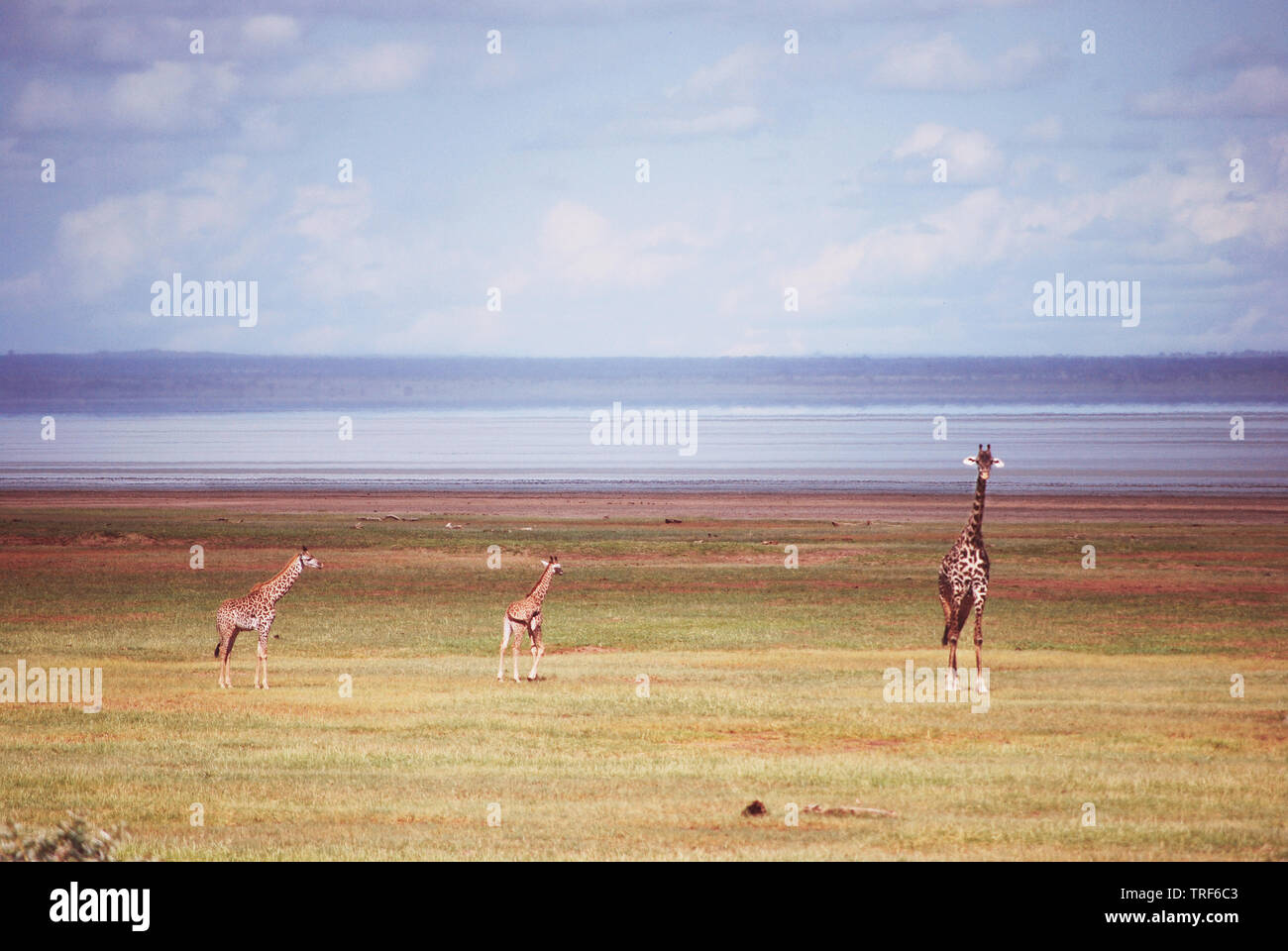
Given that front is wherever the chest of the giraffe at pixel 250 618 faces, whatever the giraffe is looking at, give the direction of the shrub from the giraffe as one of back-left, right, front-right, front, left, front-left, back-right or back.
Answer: right

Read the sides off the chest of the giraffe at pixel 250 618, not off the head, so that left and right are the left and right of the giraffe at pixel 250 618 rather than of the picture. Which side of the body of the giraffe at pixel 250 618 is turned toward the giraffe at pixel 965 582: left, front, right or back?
front

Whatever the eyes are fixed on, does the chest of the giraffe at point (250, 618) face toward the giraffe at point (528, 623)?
yes

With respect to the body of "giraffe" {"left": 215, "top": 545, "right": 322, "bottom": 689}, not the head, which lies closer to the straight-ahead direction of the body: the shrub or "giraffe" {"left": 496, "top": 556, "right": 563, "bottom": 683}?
the giraffe

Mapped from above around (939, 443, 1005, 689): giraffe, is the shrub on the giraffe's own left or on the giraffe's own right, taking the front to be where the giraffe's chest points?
on the giraffe's own right

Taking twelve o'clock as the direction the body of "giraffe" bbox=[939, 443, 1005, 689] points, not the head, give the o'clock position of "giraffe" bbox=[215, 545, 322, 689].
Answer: "giraffe" bbox=[215, 545, 322, 689] is roughly at 4 o'clock from "giraffe" bbox=[939, 443, 1005, 689].

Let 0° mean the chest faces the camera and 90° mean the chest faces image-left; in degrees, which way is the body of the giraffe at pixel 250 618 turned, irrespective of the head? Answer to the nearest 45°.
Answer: approximately 270°

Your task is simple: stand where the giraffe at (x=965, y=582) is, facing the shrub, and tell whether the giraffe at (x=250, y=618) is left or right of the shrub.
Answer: right

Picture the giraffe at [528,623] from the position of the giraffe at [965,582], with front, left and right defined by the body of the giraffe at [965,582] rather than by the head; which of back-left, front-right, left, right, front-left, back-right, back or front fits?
back-right

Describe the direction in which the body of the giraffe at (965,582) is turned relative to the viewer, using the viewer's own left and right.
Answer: facing the viewer and to the right of the viewer

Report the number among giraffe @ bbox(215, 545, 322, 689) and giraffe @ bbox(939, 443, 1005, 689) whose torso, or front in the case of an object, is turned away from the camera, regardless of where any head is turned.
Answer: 0
